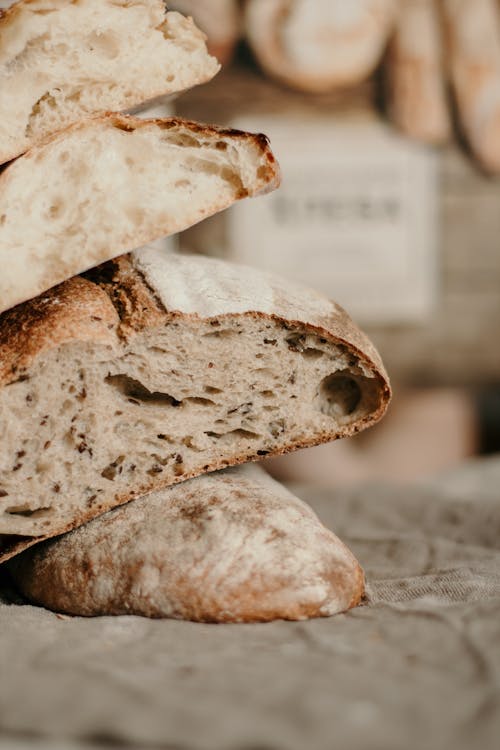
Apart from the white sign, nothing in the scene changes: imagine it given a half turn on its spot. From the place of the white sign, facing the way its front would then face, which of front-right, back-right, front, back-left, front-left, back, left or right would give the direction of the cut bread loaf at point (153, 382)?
back

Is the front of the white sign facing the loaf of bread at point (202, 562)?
yes

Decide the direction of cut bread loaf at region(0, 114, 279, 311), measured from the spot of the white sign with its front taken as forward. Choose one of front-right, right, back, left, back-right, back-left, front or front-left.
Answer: front

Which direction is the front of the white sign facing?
toward the camera
